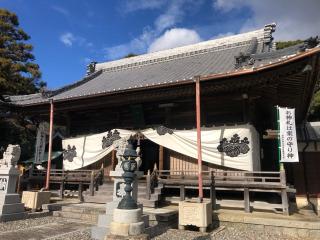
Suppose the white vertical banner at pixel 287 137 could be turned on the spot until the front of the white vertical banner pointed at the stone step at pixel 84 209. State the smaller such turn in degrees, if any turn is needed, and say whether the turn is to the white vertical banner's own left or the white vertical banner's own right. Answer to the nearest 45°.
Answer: approximately 90° to the white vertical banner's own right

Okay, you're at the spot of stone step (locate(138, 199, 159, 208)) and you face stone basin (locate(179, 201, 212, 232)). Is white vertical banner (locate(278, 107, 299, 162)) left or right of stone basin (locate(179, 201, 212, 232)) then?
left

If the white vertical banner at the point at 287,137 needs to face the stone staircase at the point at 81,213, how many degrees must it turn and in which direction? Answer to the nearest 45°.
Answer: approximately 90° to its right

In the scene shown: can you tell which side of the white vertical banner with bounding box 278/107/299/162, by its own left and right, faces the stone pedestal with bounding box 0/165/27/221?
right

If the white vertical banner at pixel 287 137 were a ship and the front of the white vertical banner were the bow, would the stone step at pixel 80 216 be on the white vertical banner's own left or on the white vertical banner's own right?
on the white vertical banner's own right

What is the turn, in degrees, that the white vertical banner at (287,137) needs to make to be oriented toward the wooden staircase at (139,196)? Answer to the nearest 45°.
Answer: approximately 90° to its right

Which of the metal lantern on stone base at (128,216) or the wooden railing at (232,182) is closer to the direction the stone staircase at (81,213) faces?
the metal lantern on stone base

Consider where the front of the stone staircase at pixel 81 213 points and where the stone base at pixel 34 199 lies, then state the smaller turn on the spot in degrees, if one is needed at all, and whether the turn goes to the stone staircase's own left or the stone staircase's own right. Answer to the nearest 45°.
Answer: approximately 90° to the stone staircase's own right

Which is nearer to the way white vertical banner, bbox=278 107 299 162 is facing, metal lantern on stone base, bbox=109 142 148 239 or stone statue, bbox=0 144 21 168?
the metal lantern on stone base

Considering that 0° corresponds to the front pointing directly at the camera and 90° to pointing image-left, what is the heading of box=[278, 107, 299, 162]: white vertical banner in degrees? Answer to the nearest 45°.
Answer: approximately 0°
